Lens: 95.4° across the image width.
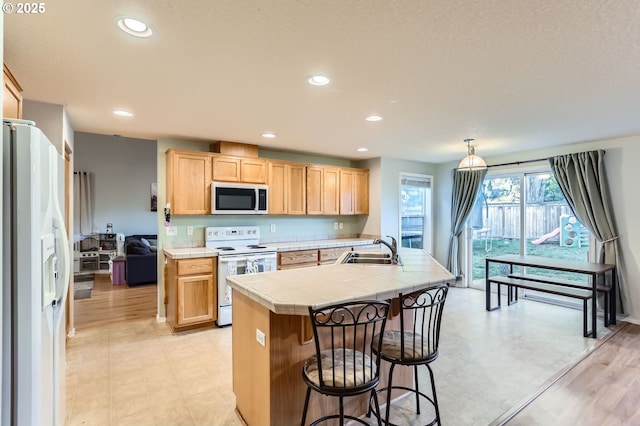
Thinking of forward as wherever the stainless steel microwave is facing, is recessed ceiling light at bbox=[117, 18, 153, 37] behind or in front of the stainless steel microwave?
in front

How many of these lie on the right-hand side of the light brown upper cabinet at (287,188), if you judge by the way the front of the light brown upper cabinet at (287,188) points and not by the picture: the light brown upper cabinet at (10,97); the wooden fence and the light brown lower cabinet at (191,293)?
2

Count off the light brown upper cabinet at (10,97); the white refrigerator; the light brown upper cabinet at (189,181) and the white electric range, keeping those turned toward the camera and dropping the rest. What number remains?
2

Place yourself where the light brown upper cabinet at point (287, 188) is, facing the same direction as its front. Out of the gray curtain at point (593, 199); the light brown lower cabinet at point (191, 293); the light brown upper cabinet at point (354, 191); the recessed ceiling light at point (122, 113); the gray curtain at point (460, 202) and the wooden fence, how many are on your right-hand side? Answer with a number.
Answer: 2

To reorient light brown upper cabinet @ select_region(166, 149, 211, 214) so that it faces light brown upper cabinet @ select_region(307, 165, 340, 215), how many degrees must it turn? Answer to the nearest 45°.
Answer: approximately 90° to its left

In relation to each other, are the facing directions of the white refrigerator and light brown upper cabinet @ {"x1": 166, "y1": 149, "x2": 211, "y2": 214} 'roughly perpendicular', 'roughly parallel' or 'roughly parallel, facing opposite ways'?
roughly perpendicular

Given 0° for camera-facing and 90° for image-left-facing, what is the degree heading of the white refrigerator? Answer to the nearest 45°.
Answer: approximately 270°

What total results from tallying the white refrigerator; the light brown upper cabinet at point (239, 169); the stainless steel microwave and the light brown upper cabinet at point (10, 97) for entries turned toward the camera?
2

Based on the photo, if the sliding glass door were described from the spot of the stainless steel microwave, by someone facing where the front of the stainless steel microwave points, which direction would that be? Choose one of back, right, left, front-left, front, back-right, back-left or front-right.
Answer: left

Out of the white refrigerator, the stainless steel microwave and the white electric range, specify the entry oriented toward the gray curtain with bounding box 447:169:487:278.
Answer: the white refrigerator

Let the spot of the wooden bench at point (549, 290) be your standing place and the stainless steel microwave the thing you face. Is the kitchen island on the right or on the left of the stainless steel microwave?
left

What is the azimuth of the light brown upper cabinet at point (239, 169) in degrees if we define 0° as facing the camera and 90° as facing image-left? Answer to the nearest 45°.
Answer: approximately 0°

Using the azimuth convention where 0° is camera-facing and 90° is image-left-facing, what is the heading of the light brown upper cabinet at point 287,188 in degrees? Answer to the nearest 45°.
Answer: approximately 315°

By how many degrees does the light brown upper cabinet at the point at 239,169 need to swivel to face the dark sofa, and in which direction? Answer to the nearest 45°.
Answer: approximately 135° to its right

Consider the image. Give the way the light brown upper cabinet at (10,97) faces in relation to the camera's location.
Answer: facing to the right of the viewer
